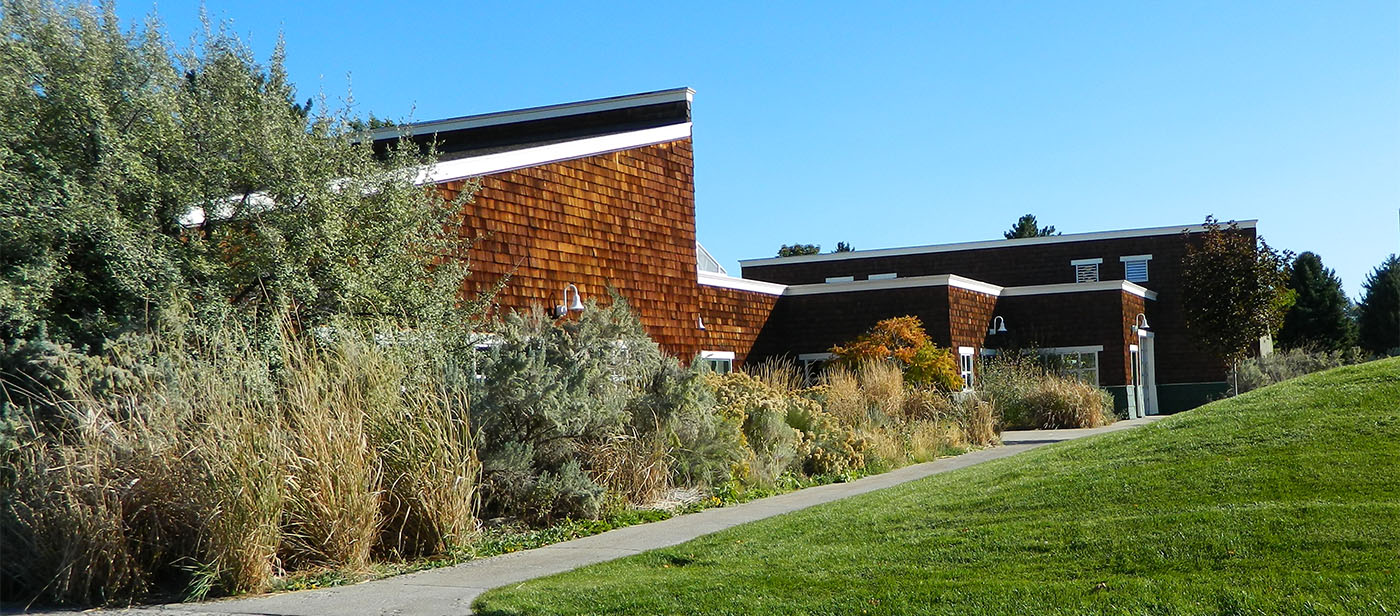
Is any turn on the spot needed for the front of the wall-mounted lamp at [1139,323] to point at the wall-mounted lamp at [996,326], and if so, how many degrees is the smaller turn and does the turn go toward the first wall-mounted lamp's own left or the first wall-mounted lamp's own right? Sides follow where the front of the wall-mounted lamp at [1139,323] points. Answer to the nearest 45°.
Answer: approximately 90° to the first wall-mounted lamp's own right

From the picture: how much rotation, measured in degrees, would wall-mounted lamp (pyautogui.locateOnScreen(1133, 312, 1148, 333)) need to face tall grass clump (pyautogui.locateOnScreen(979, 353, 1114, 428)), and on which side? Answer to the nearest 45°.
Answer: approximately 45° to its right

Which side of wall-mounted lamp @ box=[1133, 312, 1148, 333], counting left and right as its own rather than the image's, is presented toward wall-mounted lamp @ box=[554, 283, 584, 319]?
right

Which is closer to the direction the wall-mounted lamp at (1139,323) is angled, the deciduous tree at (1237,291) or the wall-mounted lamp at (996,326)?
the deciduous tree

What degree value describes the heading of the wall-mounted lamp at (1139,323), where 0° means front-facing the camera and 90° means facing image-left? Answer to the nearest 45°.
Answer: approximately 315°

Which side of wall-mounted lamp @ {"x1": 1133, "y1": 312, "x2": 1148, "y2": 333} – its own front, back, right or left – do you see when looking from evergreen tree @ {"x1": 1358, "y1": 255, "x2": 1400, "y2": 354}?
left
